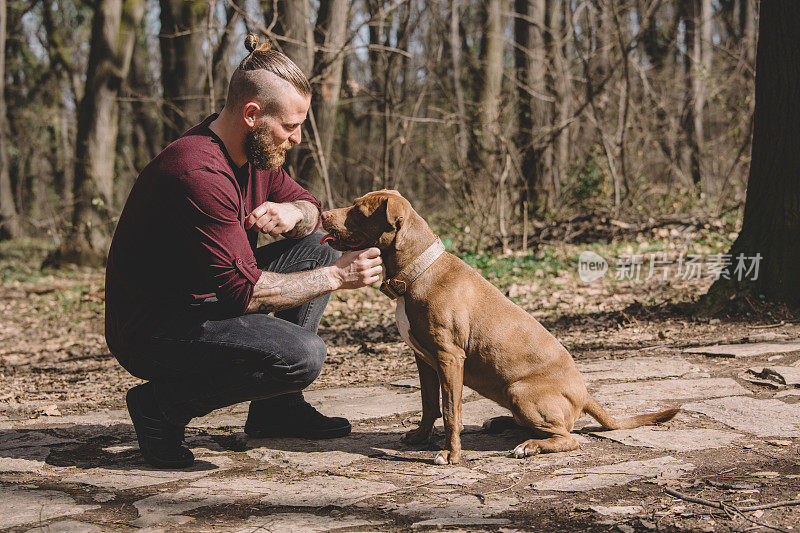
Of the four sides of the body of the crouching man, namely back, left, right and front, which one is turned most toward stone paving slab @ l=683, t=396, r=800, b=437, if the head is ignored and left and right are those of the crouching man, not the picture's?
front

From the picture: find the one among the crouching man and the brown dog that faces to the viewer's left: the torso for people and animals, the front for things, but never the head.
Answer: the brown dog

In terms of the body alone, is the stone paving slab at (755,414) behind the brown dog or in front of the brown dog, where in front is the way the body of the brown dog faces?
behind

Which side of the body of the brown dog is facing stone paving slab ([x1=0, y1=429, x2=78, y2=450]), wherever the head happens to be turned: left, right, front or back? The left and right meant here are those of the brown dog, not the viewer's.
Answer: front

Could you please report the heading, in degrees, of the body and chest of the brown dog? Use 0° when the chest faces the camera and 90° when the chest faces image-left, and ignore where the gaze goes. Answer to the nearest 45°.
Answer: approximately 90°

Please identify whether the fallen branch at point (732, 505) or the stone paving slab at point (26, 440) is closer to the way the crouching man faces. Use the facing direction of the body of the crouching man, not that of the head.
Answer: the fallen branch

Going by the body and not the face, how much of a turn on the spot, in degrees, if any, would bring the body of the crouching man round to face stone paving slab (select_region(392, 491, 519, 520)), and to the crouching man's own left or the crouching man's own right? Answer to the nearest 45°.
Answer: approximately 45° to the crouching man's own right

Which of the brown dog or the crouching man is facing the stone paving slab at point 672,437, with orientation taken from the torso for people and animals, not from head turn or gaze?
the crouching man

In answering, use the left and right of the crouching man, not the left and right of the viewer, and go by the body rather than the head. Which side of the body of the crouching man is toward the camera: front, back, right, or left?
right

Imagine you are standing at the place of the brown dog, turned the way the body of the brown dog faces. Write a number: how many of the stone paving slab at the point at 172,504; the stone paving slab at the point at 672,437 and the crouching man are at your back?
1

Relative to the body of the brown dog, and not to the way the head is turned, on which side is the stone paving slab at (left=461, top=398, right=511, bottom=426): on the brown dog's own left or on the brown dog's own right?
on the brown dog's own right

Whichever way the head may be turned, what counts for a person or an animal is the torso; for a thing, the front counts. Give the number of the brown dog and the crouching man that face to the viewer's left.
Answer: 1

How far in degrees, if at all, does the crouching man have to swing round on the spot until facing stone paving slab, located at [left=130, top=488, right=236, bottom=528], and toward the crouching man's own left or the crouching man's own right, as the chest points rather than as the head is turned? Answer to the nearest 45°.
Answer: approximately 90° to the crouching man's own right

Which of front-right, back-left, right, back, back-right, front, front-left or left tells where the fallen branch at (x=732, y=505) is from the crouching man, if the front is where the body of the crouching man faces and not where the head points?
front-right
